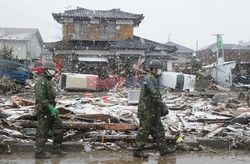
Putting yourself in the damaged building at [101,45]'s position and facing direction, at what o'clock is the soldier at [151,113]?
The soldier is roughly at 12 o'clock from the damaged building.

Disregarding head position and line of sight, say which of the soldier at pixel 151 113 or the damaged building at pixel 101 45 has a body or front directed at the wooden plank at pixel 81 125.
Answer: the damaged building

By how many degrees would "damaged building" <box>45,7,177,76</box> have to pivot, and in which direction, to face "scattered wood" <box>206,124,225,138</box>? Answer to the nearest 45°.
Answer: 0° — it already faces it

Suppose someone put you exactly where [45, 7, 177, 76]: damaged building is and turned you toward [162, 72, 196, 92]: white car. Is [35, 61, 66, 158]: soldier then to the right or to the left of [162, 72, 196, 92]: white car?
right

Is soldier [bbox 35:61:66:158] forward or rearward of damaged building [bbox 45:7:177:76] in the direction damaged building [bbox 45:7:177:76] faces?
forward

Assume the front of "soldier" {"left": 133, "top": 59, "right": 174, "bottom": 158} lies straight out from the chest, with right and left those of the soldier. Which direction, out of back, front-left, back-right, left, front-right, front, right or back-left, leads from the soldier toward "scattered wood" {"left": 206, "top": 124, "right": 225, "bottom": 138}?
front-left

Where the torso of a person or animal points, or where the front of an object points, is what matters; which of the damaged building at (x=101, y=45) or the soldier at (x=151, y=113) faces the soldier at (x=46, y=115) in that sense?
the damaged building

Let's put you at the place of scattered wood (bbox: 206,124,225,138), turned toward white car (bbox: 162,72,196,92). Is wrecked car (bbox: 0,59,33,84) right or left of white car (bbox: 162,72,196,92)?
left
